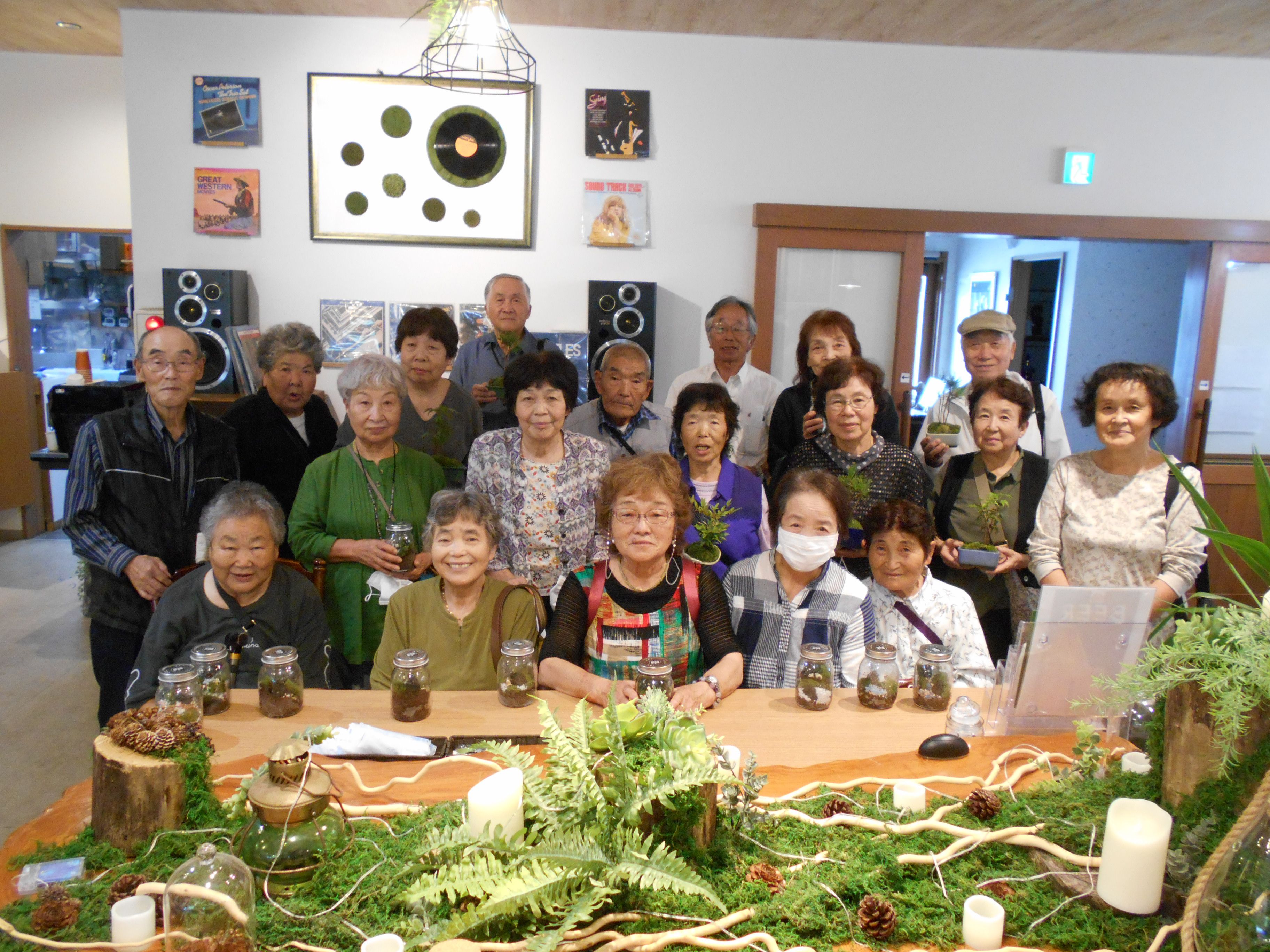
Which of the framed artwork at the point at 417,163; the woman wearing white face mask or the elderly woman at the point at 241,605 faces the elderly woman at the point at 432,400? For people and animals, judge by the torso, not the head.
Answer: the framed artwork

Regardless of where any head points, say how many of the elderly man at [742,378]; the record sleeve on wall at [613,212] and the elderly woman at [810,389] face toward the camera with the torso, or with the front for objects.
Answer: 3

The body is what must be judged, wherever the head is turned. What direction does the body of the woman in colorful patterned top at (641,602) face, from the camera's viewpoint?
toward the camera

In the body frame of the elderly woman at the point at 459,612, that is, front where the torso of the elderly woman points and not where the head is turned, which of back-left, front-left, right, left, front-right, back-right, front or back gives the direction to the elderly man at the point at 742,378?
back-left

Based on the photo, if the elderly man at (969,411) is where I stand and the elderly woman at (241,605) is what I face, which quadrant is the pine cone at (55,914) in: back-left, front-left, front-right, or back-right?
front-left

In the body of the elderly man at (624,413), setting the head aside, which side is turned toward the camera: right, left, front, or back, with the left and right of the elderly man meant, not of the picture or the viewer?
front

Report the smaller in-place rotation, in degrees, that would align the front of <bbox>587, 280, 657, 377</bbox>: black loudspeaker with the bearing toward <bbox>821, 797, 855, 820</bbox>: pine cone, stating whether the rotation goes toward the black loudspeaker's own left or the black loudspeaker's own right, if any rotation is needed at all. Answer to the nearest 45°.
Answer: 0° — it already faces it

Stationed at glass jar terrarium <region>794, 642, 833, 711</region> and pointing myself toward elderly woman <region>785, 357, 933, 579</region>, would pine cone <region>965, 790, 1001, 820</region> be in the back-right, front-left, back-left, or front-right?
back-right

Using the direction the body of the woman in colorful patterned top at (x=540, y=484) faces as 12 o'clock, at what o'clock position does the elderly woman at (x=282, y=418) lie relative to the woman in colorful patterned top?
The elderly woman is roughly at 4 o'clock from the woman in colorful patterned top.

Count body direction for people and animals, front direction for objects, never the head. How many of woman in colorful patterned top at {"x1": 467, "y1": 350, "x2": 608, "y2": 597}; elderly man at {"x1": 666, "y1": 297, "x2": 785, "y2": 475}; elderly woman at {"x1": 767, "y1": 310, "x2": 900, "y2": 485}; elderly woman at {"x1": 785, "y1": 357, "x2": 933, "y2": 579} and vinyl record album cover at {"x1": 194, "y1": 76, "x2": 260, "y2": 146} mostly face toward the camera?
5

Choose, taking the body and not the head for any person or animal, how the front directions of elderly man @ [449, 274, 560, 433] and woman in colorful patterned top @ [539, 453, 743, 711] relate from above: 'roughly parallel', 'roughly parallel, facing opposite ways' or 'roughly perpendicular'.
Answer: roughly parallel

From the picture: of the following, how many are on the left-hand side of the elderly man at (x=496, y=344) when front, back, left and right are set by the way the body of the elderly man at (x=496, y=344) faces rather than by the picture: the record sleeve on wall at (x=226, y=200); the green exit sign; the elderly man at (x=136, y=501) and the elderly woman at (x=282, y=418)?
1

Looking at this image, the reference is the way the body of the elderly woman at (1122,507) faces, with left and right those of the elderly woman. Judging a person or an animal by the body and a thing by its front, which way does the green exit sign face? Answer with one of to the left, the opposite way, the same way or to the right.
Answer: the same way

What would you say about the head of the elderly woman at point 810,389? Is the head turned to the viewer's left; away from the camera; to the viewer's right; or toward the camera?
toward the camera

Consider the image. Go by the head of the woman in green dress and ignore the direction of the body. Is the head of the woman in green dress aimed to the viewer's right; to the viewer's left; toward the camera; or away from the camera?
toward the camera

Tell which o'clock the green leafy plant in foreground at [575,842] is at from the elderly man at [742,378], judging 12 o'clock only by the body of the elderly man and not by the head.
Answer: The green leafy plant in foreground is roughly at 12 o'clock from the elderly man.

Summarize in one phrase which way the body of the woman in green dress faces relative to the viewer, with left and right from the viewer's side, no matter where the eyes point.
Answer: facing the viewer

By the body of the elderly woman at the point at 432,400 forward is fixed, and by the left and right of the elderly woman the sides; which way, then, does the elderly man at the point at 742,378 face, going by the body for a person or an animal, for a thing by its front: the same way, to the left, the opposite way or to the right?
the same way
